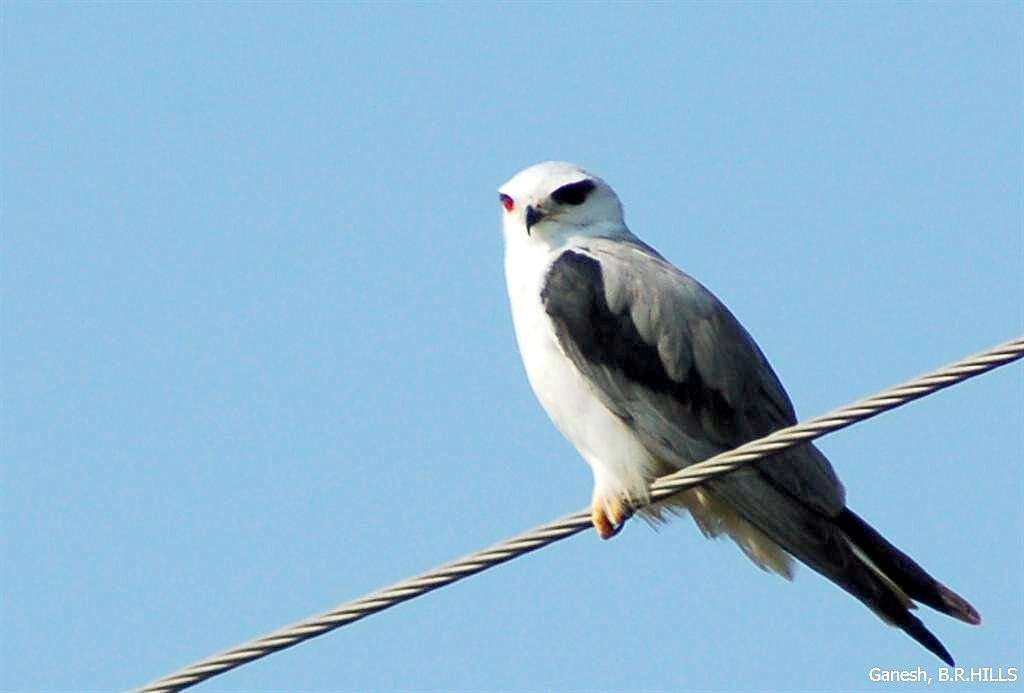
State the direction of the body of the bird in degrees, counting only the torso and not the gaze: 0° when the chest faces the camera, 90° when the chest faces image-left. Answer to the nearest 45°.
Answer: approximately 90°
